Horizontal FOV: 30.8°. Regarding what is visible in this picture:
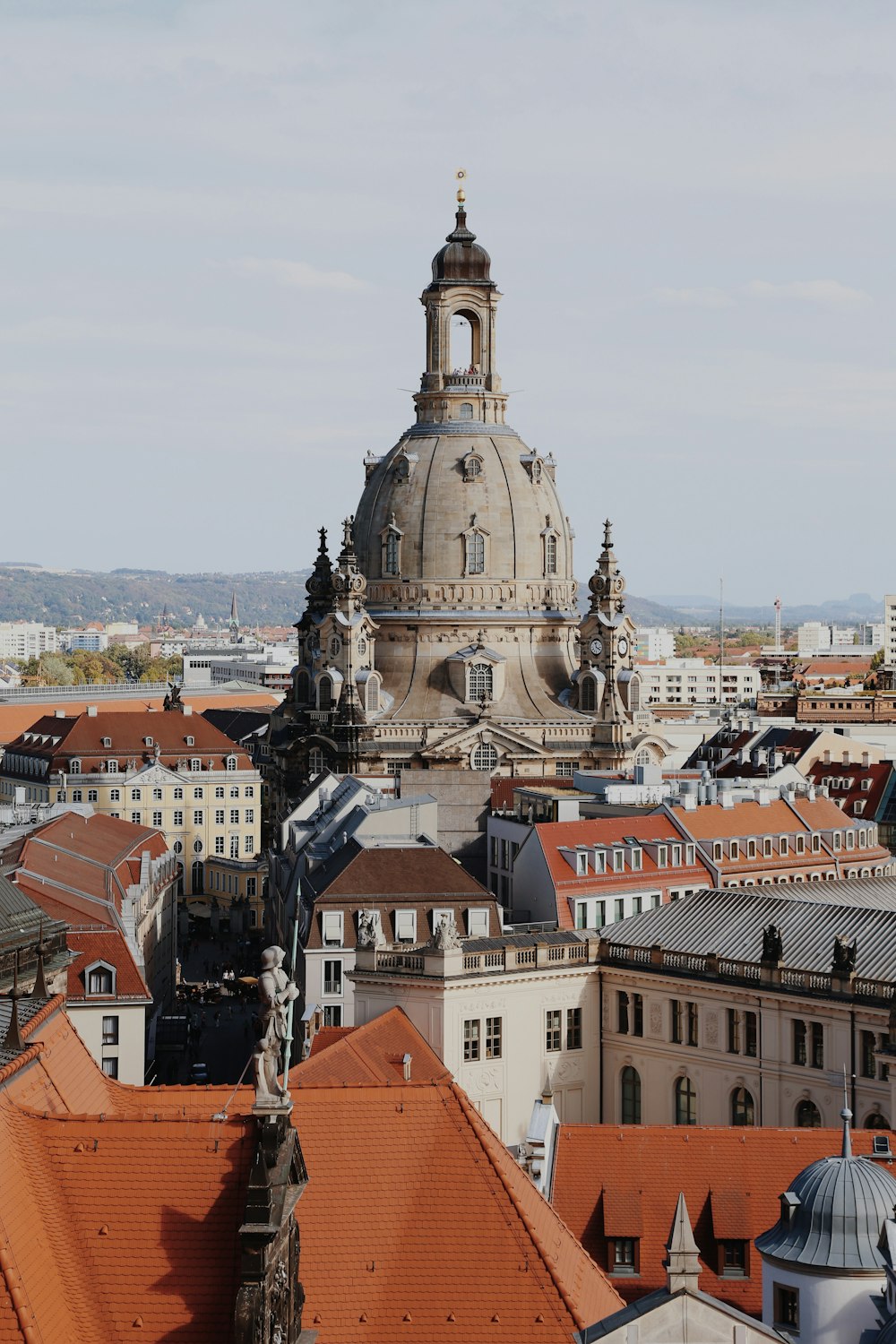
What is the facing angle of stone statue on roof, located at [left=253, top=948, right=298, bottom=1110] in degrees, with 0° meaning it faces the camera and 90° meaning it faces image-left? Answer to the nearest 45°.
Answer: approximately 270°
